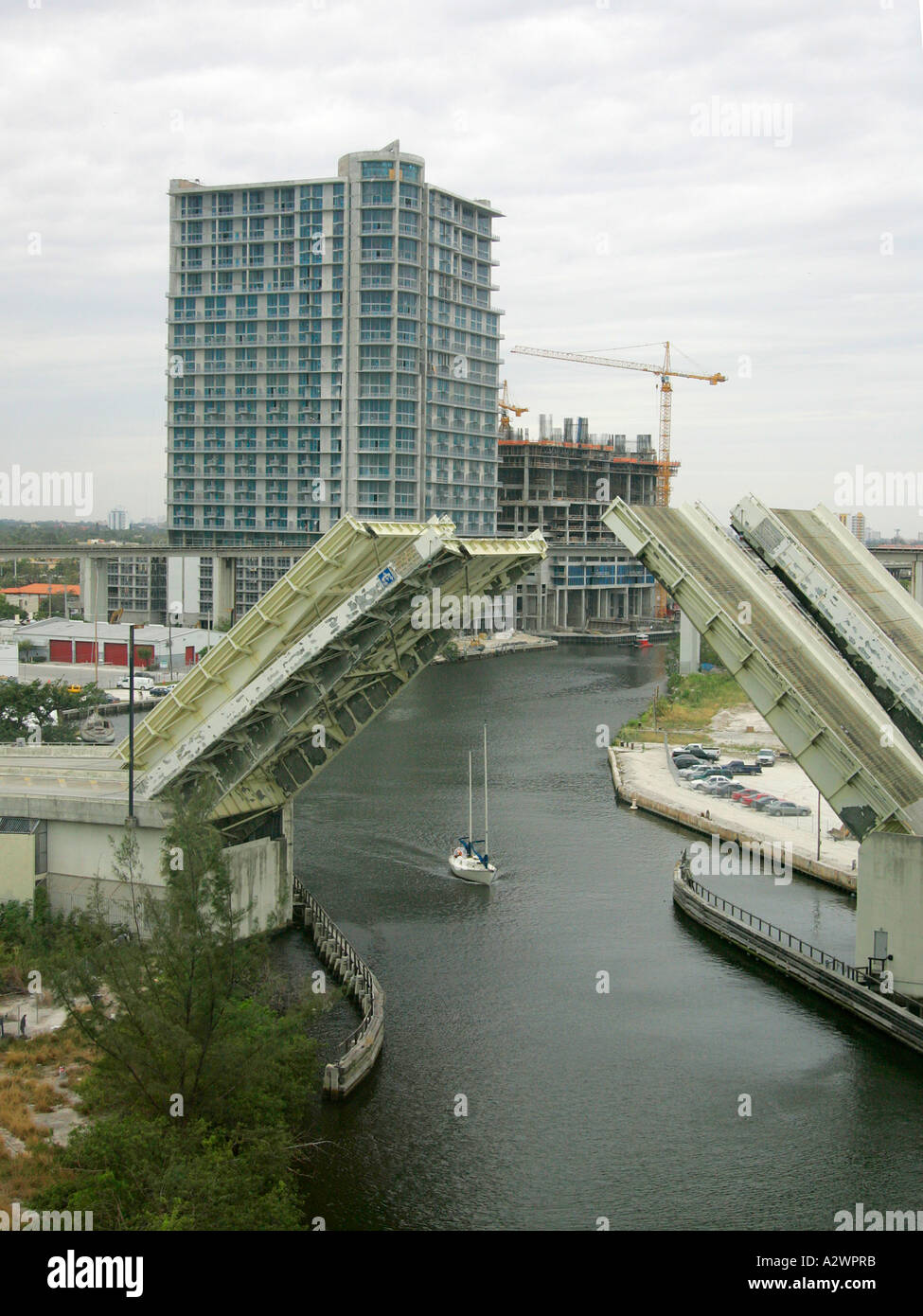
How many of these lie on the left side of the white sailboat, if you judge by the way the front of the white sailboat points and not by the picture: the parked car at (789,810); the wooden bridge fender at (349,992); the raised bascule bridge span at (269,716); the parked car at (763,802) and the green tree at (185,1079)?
2

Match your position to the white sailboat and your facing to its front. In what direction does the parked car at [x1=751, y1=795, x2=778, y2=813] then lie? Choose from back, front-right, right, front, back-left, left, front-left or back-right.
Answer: left

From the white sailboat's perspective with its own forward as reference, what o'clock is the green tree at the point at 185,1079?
The green tree is roughly at 2 o'clock from the white sailboat.

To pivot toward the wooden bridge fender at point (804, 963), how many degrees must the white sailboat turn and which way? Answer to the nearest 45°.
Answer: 0° — it already faces it

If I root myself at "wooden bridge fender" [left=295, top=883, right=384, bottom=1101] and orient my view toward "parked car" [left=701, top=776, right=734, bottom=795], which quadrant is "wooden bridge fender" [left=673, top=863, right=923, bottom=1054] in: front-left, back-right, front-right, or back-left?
front-right

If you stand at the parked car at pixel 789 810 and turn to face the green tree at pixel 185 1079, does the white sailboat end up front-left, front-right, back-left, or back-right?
front-right

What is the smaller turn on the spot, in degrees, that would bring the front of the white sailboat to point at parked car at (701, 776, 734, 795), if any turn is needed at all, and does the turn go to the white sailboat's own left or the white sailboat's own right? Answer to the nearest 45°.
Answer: approximately 90° to the white sailboat's own left

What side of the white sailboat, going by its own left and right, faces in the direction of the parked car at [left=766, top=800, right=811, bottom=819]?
left
